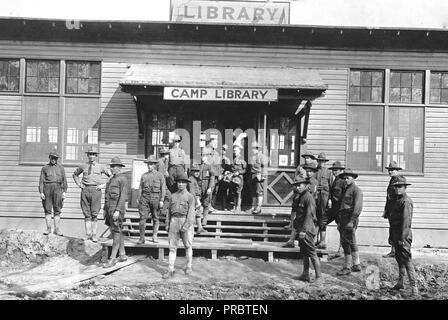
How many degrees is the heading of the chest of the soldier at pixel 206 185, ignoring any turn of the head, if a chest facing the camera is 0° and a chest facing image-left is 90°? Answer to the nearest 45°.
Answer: approximately 45°

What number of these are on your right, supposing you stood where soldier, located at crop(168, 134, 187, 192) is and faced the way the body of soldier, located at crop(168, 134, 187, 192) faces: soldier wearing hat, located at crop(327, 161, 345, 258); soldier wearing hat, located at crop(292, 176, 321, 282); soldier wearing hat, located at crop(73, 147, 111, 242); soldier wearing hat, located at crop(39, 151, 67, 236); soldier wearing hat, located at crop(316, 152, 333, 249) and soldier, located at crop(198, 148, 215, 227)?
2

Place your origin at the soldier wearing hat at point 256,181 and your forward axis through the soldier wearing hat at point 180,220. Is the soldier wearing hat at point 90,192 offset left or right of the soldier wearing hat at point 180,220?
right

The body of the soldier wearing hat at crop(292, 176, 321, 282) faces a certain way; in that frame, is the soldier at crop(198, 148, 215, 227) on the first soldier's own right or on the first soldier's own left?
on the first soldier's own right

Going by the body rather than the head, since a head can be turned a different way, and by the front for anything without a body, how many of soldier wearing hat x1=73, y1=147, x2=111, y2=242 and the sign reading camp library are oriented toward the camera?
2

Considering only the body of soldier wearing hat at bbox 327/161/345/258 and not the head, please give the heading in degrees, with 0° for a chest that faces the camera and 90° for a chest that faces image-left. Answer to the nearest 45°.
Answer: approximately 45°

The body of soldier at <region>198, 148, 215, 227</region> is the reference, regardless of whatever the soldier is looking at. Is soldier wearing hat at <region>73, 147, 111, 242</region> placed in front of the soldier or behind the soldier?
in front

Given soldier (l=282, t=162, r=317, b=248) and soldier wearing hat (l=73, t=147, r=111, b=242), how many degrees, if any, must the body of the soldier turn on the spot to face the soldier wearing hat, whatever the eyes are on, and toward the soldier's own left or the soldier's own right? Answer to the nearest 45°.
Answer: approximately 45° to the soldier's own right
